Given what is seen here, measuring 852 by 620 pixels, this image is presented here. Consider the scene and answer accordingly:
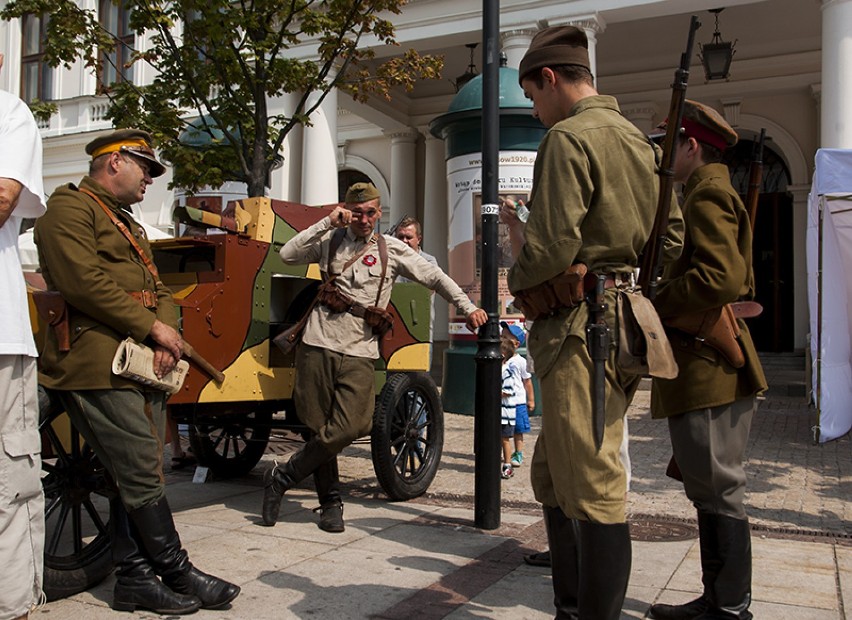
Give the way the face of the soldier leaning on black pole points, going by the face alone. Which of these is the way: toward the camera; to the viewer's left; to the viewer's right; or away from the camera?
toward the camera

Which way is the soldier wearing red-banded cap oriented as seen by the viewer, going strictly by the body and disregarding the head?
to the viewer's left

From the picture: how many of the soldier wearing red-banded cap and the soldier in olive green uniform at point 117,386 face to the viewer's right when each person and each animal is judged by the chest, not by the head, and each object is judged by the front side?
1

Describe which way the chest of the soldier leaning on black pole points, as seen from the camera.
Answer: toward the camera

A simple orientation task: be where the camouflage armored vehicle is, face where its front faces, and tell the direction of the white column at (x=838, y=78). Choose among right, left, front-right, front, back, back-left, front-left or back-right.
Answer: back

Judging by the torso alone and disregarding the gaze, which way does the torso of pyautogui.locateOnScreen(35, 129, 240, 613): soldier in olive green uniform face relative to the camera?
to the viewer's right

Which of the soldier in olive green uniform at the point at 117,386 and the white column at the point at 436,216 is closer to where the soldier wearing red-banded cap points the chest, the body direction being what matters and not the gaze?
the soldier in olive green uniform

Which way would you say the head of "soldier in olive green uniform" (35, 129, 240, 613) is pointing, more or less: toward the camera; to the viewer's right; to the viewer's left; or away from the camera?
to the viewer's right

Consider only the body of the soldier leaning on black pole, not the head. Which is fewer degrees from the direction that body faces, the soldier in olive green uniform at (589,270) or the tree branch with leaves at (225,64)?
the soldier in olive green uniform

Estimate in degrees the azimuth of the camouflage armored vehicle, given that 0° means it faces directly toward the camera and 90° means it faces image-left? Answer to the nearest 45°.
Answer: approximately 45°

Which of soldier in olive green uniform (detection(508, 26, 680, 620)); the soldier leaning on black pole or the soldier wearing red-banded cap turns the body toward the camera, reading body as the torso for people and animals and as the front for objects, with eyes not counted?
the soldier leaning on black pole

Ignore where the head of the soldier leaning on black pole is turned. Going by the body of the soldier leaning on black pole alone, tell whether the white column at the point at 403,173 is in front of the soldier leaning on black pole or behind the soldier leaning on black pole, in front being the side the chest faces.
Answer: behind

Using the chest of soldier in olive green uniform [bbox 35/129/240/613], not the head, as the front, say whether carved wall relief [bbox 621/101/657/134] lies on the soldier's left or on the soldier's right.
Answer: on the soldier's left

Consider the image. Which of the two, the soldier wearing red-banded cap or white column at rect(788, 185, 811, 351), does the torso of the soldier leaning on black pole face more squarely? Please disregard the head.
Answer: the soldier wearing red-banded cap

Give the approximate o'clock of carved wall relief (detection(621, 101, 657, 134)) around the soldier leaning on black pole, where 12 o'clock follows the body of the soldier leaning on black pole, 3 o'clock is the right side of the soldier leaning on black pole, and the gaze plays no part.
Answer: The carved wall relief is roughly at 7 o'clock from the soldier leaning on black pole.

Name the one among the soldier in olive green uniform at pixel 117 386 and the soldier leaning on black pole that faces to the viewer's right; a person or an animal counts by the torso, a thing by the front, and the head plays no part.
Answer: the soldier in olive green uniform

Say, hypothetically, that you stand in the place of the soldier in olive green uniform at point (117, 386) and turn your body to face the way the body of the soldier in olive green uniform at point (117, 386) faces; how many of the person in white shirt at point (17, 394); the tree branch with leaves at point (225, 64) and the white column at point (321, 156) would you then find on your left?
2

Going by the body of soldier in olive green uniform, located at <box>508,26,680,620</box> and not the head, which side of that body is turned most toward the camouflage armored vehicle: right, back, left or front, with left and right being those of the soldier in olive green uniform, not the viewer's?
front
